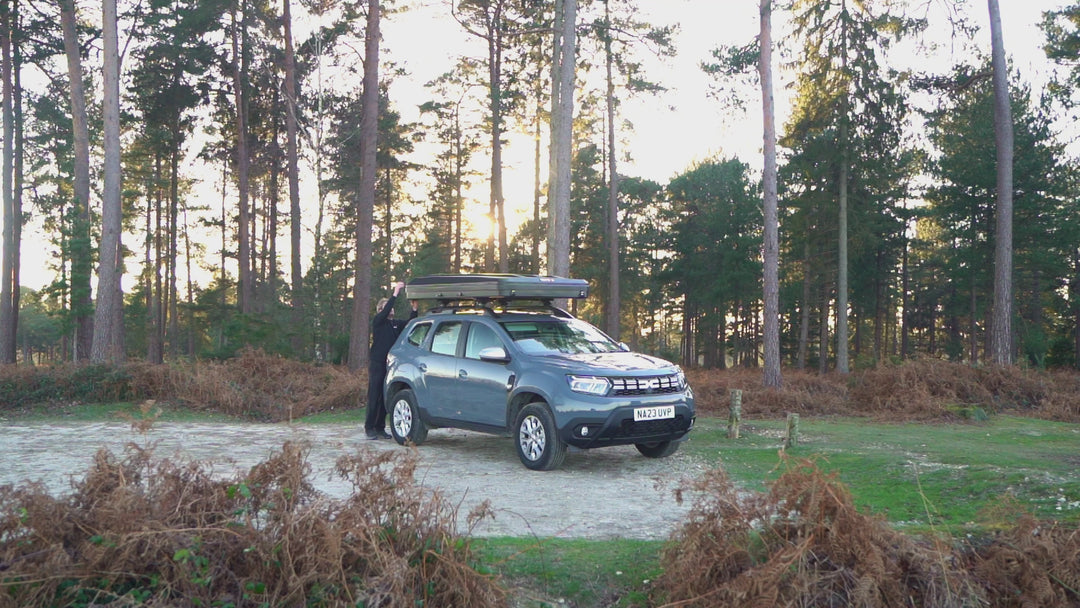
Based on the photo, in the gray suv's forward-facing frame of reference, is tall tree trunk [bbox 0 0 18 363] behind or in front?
behind

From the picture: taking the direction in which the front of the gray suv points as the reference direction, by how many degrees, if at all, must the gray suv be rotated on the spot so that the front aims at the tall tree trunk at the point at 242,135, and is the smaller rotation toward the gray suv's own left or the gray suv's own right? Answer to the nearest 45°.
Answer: approximately 180°

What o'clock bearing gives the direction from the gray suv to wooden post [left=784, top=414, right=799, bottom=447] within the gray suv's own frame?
The wooden post is roughly at 10 o'clock from the gray suv.

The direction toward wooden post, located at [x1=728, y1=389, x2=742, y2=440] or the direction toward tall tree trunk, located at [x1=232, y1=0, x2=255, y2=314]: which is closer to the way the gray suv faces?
the wooden post

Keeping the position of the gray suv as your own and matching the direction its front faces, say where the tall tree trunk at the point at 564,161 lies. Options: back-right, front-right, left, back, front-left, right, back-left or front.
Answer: back-left

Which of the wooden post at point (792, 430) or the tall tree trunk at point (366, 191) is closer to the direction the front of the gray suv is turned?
the wooden post

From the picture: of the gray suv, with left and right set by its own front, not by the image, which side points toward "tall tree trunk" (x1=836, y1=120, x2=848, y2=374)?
left

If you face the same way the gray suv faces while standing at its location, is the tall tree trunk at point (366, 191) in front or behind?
behind

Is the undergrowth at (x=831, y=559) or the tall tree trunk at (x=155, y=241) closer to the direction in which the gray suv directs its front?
the undergrowth

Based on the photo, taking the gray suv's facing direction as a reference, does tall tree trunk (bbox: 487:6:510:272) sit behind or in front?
behind

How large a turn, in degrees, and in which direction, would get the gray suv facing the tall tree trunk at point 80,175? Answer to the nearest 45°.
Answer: approximately 180°

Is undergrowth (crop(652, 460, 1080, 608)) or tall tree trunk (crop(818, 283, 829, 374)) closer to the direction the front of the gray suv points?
the undergrowth

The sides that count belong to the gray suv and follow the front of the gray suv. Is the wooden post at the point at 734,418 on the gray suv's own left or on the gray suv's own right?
on the gray suv's own left

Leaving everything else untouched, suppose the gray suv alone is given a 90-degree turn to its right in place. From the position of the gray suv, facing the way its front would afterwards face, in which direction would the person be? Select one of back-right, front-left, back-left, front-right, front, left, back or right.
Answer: right

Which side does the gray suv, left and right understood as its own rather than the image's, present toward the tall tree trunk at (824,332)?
left

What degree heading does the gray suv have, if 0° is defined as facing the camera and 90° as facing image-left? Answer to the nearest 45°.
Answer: approximately 315°

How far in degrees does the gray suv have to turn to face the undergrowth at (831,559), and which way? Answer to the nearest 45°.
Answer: approximately 45° to its right
